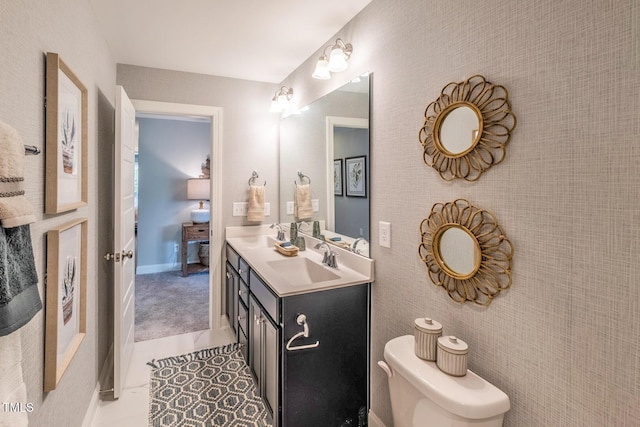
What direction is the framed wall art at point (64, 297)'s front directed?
to the viewer's right

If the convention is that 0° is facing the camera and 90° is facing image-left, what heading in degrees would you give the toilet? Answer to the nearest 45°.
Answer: approximately 45°

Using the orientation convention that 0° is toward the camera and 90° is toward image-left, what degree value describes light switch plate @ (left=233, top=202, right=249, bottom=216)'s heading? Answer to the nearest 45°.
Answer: approximately 0°

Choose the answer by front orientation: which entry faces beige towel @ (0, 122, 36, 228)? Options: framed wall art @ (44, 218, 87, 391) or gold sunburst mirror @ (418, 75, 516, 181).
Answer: the gold sunburst mirror

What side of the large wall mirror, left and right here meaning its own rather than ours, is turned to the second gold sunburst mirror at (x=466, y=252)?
left

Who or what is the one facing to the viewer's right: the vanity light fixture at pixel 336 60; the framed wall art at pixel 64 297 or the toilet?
the framed wall art
